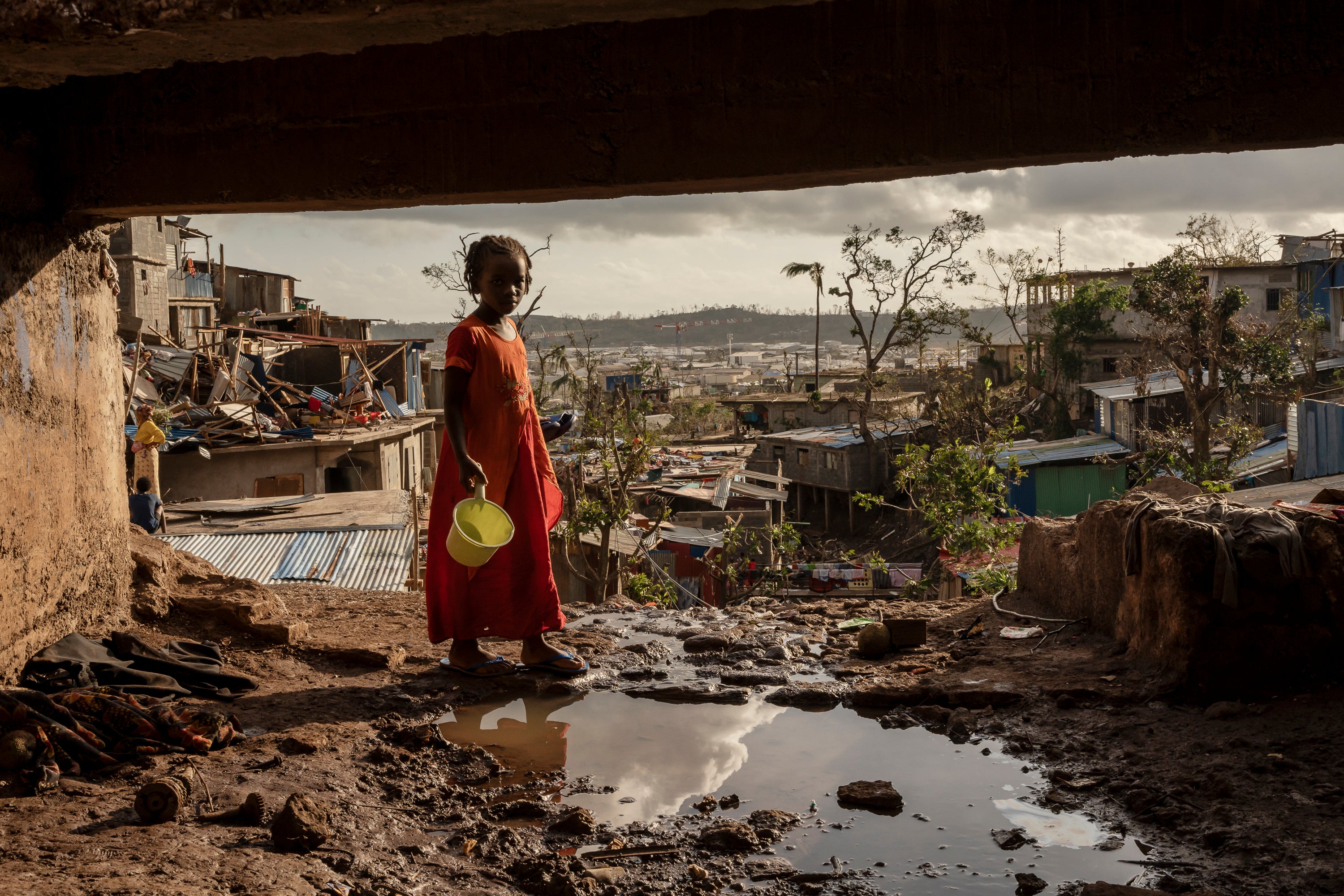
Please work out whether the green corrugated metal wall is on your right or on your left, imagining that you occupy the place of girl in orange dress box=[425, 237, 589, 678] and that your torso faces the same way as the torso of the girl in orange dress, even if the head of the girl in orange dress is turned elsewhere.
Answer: on your left

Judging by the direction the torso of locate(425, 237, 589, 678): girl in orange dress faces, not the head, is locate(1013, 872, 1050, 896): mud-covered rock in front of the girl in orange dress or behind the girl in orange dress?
in front

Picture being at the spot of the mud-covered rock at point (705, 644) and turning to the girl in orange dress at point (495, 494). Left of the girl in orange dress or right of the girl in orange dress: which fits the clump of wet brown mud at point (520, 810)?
left

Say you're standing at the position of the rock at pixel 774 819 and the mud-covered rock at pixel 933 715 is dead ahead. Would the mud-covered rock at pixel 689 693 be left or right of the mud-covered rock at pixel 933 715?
left

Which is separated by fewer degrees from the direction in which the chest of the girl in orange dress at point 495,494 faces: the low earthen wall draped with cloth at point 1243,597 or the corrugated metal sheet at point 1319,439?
the low earthen wall draped with cloth
